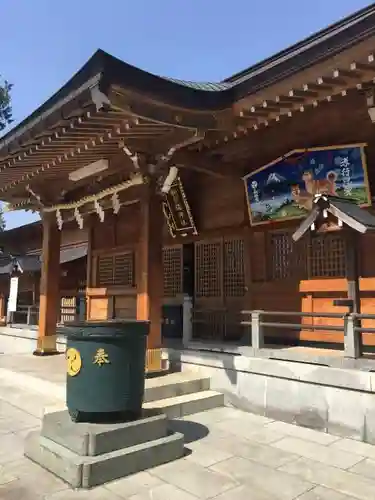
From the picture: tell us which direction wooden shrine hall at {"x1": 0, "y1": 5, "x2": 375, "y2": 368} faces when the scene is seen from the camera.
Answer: facing the viewer and to the left of the viewer
